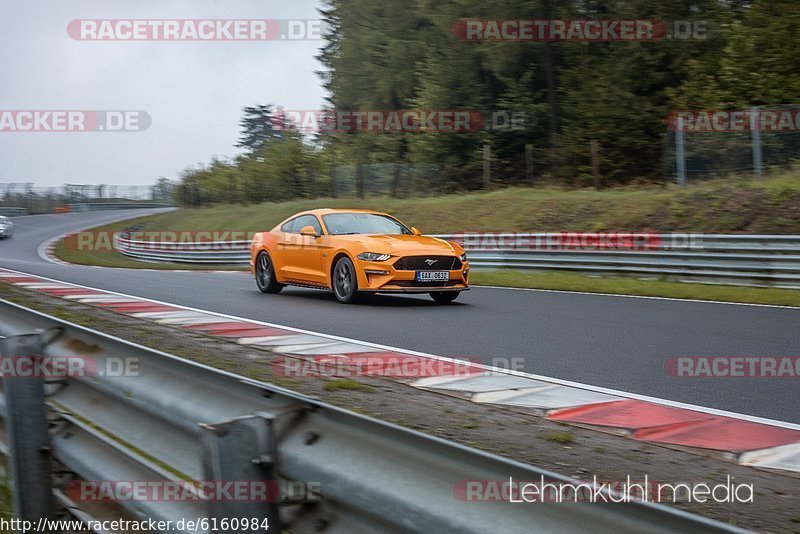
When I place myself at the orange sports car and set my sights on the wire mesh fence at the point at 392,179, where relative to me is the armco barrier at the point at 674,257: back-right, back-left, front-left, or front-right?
front-right

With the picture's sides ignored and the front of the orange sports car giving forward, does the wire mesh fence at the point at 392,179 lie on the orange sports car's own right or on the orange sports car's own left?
on the orange sports car's own left

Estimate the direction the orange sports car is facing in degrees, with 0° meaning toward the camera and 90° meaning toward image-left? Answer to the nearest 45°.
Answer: approximately 315°

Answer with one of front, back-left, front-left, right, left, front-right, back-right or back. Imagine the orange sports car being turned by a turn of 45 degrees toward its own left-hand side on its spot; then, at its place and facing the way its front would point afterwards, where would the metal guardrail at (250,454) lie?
right

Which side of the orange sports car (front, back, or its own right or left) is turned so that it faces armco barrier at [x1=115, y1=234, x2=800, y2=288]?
left

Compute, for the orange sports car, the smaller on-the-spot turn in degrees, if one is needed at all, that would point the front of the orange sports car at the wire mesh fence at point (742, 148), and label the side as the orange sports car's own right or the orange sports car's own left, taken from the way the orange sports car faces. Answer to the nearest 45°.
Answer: approximately 90° to the orange sports car's own left
